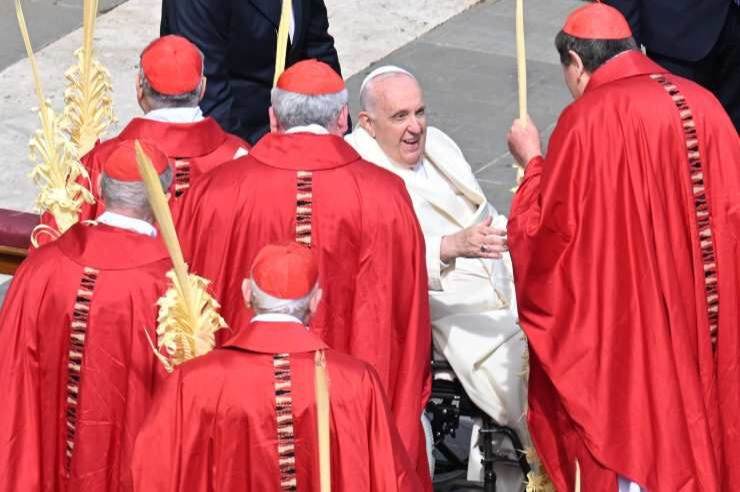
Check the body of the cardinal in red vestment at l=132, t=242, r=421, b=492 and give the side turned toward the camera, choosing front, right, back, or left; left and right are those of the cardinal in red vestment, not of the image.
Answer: back

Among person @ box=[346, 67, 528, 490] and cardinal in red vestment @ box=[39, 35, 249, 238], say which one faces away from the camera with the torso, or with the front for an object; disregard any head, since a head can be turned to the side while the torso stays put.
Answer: the cardinal in red vestment

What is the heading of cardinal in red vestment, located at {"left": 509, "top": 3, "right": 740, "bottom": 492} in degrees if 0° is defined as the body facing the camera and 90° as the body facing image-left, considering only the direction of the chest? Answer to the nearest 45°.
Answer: approximately 135°

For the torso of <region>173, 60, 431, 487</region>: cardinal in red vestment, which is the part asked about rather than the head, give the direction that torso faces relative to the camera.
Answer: away from the camera

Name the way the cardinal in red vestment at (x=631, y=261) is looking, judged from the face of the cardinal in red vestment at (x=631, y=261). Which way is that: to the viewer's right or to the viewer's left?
to the viewer's left

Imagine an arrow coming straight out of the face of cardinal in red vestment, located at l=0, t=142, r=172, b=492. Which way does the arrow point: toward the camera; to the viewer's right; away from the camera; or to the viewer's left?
away from the camera

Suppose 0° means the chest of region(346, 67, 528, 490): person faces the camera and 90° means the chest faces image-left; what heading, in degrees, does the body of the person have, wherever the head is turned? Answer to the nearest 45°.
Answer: approximately 315°

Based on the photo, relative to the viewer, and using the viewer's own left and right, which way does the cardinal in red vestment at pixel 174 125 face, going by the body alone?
facing away from the viewer
